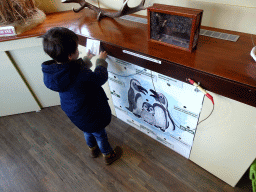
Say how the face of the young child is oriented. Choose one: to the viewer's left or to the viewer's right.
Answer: to the viewer's right

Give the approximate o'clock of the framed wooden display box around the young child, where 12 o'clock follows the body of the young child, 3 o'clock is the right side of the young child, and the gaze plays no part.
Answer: The framed wooden display box is roughly at 2 o'clock from the young child.

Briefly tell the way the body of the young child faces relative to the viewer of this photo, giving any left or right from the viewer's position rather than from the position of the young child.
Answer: facing away from the viewer and to the right of the viewer
